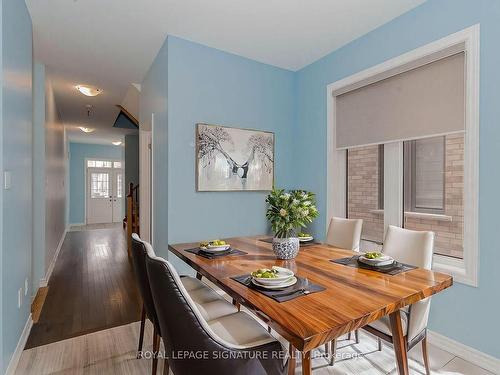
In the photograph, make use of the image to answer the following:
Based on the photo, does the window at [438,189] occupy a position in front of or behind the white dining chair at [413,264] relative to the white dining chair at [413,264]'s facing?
behind

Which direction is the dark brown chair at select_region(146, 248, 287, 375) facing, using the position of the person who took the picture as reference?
facing away from the viewer and to the right of the viewer

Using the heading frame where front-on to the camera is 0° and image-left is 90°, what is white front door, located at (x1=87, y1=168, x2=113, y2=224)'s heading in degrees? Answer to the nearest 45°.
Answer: approximately 0°

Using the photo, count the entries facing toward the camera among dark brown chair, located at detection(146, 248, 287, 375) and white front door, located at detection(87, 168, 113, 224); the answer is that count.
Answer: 1

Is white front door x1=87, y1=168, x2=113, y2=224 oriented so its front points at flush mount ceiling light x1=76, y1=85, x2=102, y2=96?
yes

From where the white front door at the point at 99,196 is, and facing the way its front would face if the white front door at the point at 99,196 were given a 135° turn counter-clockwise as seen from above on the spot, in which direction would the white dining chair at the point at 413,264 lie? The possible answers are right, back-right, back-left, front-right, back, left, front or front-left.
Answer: back-right

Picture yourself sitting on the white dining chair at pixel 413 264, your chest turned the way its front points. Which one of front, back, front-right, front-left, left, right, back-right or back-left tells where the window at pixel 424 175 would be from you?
back-right

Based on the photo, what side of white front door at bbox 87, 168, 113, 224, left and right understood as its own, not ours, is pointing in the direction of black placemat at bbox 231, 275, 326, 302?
front

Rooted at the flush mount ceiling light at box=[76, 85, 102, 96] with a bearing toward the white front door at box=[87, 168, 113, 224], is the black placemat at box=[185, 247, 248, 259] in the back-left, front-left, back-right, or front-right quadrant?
back-right

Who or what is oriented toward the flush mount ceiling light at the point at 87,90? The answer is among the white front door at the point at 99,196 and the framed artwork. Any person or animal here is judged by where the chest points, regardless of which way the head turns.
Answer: the white front door

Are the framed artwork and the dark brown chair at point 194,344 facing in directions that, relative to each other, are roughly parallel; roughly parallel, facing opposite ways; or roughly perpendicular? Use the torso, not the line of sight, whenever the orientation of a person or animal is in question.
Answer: roughly perpendicular

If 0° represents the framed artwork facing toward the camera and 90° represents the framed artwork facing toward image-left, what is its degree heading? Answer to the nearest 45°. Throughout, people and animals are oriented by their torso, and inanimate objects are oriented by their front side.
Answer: approximately 315°

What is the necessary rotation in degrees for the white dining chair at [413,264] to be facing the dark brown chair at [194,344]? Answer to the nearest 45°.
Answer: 0° — it already faces it

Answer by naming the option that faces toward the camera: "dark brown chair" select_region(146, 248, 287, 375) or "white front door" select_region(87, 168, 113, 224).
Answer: the white front door

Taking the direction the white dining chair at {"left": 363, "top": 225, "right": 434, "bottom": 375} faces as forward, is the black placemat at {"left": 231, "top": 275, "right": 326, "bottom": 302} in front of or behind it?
in front

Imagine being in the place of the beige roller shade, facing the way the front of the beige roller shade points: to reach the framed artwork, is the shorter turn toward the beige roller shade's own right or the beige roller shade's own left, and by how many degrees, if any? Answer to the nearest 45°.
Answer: approximately 45° to the beige roller shade's own right

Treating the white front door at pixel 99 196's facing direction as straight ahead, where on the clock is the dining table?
The dining table is roughly at 12 o'clock from the white front door.

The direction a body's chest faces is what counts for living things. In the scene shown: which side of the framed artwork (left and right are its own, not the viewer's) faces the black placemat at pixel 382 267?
front

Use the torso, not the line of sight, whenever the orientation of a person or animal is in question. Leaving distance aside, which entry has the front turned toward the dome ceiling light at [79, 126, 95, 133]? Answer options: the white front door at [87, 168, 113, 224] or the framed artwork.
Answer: the white front door

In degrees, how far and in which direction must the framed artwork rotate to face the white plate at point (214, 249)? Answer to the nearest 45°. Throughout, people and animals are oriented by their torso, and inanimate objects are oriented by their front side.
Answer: approximately 45° to its right
